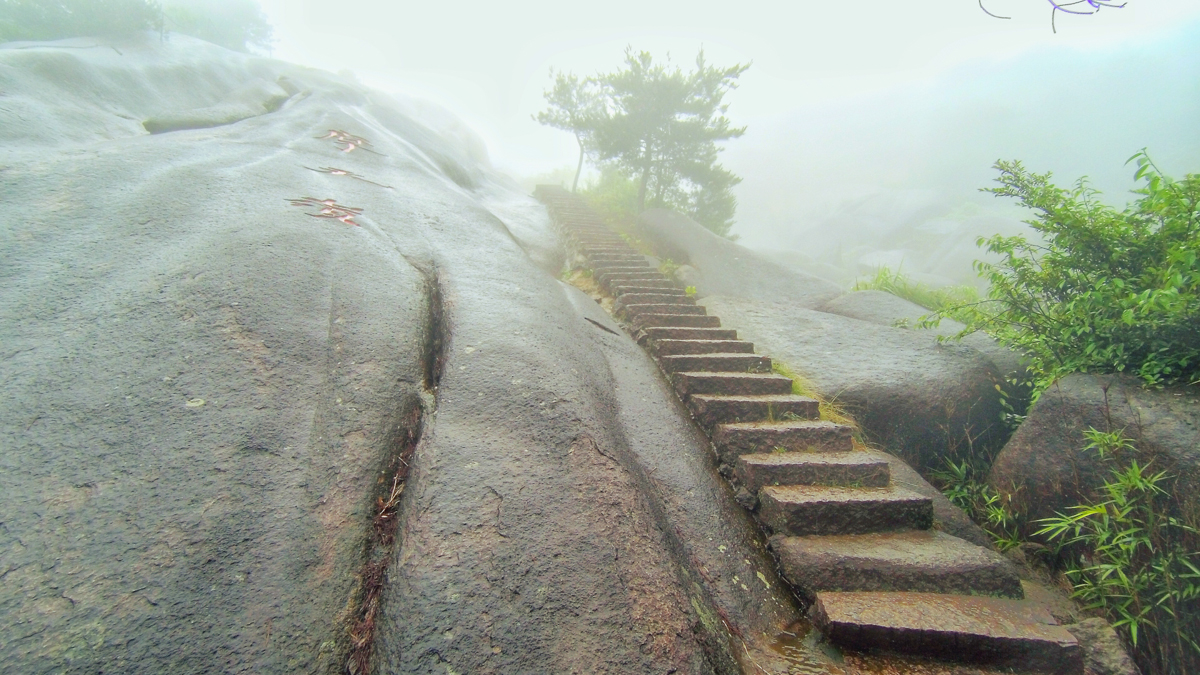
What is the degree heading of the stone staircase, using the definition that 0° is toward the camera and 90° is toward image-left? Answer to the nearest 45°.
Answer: approximately 0°

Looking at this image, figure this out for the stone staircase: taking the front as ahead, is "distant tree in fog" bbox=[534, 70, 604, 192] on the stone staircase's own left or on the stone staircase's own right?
on the stone staircase's own right

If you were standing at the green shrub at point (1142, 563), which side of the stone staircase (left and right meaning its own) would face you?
left

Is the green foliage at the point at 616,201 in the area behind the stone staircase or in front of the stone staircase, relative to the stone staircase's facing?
behind

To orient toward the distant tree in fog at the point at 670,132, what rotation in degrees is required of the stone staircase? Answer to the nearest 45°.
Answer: approximately 135° to its right
